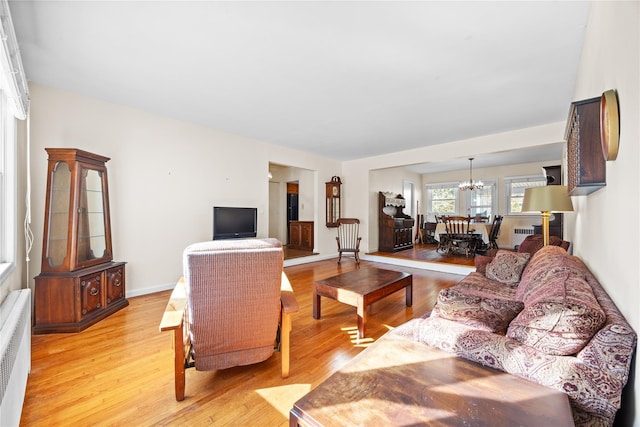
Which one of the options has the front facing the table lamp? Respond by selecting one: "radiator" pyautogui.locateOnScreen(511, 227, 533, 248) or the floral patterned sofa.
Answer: the radiator

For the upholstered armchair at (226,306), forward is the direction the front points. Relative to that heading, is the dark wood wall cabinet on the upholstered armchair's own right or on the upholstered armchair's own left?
on the upholstered armchair's own right

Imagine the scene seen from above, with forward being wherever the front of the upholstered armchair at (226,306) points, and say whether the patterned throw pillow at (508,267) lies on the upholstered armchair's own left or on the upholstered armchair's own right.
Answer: on the upholstered armchair's own right

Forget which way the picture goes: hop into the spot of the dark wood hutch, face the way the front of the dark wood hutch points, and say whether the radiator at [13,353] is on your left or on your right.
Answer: on your right

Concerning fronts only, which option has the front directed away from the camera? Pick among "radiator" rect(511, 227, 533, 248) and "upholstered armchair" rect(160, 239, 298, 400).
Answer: the upholstered armchair

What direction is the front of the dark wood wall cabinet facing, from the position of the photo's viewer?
facing to the left of the viewer

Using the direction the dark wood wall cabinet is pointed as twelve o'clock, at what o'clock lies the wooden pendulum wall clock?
The wooden pendulum wall clock is roughly at 1 o'clock from the dark wood wall cabinet.

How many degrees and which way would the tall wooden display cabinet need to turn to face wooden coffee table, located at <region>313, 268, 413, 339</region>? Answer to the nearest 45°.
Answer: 0° — it already faces it

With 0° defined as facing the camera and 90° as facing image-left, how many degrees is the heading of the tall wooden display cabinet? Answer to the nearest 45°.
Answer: approximately 315°

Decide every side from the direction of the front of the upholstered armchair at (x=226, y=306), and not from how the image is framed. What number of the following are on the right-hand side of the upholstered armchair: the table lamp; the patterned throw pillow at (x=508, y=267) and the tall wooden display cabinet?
2

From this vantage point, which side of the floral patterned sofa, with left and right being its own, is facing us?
left

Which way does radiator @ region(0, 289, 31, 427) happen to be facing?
to the viewer's right

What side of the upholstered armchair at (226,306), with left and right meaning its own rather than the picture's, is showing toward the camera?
back

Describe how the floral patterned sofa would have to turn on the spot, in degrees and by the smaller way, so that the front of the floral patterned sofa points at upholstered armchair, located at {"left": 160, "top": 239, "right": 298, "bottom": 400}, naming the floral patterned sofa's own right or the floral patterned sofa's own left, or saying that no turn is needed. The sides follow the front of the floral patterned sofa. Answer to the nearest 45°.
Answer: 0° — it already faces it
